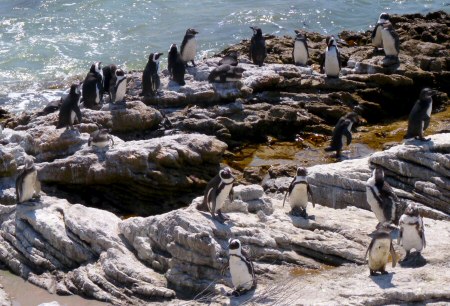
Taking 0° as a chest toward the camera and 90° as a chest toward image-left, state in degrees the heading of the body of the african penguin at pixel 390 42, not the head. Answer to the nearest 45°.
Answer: approximately 45°

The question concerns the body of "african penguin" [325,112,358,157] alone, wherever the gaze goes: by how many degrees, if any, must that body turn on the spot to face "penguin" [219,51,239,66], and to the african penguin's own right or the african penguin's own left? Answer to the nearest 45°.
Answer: approximately 135° to the african penguin's own left

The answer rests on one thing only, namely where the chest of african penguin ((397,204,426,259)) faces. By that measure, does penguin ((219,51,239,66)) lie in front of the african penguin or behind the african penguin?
behind

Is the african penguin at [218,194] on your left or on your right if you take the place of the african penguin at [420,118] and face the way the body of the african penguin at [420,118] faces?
on your right
